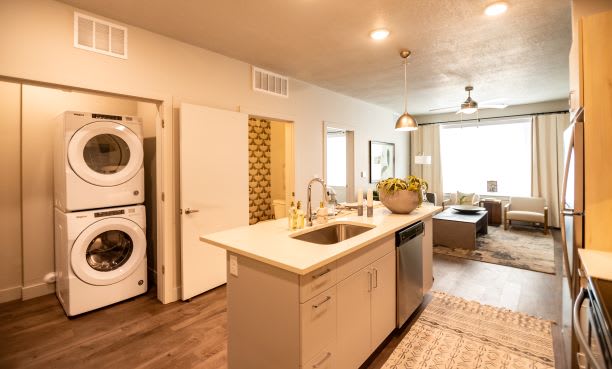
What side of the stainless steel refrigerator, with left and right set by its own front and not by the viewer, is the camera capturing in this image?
left

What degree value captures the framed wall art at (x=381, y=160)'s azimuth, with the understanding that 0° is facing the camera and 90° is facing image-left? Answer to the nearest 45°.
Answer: approximately 315°

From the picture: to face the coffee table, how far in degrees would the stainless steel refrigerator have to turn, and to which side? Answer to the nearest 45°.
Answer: approximately 45° to its right

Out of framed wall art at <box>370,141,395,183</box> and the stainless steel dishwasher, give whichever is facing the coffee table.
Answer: the framed wall art

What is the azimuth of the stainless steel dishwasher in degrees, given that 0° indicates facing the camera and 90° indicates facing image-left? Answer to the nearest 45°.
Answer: approximately 315°

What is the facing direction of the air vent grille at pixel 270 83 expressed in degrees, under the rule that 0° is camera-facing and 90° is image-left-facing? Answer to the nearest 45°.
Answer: approximately 315°

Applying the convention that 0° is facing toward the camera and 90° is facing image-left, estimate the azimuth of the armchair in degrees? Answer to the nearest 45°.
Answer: approximately 45°
